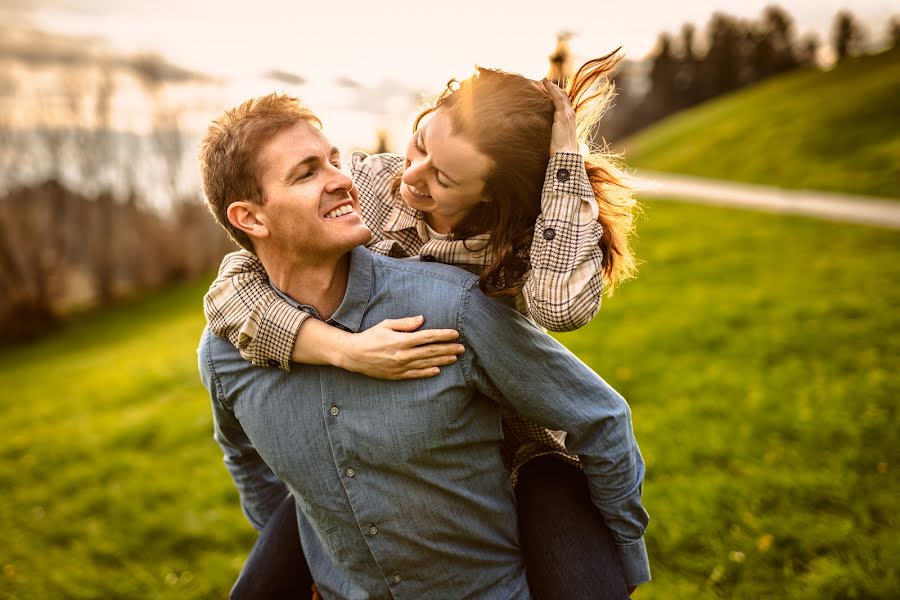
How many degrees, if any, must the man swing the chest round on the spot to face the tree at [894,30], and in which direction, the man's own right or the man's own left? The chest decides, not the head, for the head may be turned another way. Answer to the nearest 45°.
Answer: approximately 135° to the man's own left

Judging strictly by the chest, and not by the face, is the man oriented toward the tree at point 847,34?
no

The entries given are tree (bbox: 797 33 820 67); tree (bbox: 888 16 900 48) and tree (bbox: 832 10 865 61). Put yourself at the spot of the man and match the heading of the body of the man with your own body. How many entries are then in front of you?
0

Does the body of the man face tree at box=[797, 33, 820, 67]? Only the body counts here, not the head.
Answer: no

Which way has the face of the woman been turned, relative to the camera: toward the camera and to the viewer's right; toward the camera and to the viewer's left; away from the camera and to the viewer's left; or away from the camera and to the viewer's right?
toward the camera and to the viewer's left

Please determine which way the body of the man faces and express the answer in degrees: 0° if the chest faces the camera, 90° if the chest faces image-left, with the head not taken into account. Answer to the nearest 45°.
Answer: approximately 0°
